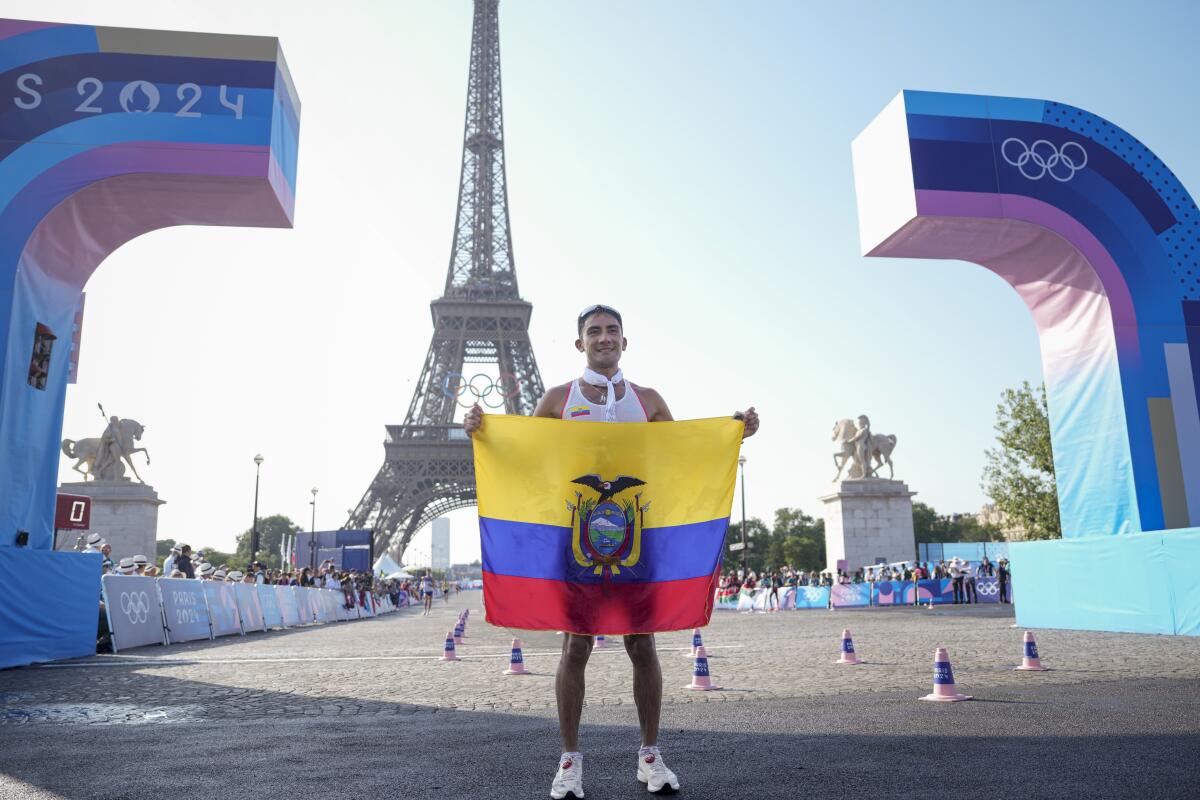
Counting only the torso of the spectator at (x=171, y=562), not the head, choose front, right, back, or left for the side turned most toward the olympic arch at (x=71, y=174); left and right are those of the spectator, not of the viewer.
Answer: right

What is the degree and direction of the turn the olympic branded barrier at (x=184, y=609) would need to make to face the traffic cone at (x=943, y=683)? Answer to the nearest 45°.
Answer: approximately 45° to its right

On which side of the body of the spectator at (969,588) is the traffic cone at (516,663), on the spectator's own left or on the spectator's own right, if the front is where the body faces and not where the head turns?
on the spectator's own left

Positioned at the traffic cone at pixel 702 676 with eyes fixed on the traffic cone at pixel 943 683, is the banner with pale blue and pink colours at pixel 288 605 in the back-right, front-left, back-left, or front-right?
back-left

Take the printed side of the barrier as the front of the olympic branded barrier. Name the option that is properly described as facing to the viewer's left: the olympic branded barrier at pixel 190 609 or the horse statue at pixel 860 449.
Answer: the horse statue

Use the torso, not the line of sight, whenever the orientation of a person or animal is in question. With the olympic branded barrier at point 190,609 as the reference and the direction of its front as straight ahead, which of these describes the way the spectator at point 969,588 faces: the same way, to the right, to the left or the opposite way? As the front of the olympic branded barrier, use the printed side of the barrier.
the opposite way

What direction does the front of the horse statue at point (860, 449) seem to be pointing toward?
to the viewer's left

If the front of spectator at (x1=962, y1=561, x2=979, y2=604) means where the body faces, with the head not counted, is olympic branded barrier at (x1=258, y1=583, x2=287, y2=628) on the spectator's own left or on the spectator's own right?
on the spectator's own left

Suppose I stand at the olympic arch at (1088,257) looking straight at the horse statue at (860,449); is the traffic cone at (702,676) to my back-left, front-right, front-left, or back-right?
back-left

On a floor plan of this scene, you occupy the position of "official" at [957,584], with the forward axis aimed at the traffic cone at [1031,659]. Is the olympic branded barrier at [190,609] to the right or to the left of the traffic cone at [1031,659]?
right
